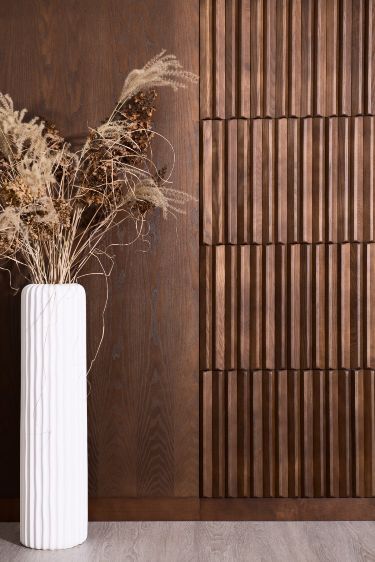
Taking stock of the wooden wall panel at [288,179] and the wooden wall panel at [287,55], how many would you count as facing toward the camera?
2

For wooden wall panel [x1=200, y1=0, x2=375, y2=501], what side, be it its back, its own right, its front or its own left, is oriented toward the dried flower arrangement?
right

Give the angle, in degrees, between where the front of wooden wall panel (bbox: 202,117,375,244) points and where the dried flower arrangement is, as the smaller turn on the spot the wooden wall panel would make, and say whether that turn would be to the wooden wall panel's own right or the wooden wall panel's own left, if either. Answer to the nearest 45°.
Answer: approximately 90° to the wooden wall panel's own right

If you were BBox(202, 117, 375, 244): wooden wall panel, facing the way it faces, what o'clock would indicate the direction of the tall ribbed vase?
The tall ribbed vase is roughly at 2 o'clock from the wooden wall panel.

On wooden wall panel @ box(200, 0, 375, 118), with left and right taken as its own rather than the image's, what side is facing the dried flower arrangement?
right

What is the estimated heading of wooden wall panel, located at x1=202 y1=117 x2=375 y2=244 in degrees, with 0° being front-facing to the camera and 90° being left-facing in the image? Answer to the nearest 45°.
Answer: approximately 0°
